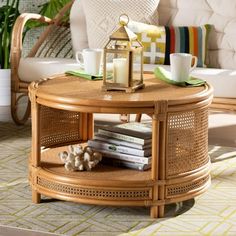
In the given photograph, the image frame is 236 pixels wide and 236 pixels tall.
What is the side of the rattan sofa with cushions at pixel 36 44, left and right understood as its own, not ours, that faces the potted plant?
right

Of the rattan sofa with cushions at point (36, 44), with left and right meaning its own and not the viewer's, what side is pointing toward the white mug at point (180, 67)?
left

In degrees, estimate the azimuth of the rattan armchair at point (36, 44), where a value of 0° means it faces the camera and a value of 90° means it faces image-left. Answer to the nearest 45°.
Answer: approximately 45°
